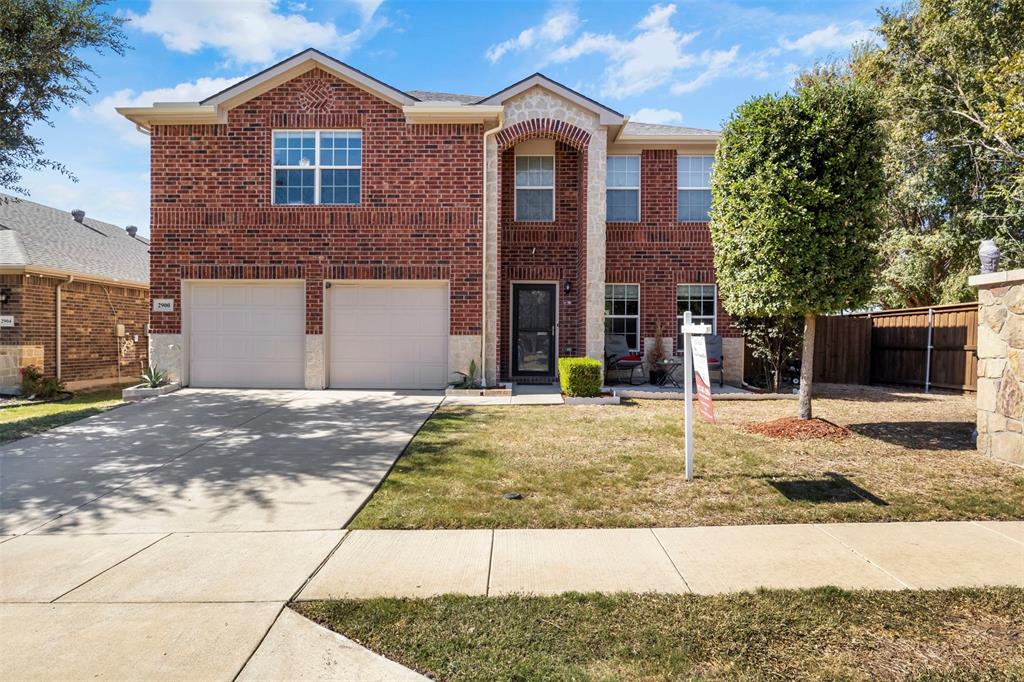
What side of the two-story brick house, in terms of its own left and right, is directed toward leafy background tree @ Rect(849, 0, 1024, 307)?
left

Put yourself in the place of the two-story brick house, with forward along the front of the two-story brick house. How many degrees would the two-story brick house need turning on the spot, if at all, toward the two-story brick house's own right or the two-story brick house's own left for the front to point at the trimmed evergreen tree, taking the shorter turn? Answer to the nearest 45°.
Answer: approximately 45° to the two-story brick house's own left

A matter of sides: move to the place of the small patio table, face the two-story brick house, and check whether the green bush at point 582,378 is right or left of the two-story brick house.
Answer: left

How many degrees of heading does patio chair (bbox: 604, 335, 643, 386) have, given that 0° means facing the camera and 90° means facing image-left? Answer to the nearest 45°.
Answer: approximately 315°

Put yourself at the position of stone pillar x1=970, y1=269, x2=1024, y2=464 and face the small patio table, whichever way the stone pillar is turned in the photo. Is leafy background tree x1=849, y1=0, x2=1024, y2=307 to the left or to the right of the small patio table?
right

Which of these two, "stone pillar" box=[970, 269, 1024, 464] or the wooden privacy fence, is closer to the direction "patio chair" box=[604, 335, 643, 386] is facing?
the stone pillar

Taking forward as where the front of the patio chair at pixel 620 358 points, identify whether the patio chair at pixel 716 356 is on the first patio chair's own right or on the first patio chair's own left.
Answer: on the first patio chair's own left

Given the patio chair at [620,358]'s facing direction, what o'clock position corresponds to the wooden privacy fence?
The wooden privacy fence is roughly at 10 o'clock from the patio chair.

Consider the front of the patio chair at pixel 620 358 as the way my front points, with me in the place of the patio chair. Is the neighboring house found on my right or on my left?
on my right

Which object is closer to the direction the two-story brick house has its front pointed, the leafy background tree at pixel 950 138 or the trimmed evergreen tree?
the trimmed evergreen tree

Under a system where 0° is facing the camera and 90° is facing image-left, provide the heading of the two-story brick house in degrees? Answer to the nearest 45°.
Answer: approximately 0°

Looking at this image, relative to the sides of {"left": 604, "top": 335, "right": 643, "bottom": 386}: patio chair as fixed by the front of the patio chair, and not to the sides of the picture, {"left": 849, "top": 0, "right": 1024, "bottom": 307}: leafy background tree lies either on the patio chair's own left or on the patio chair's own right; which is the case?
on the patio chair's own left
